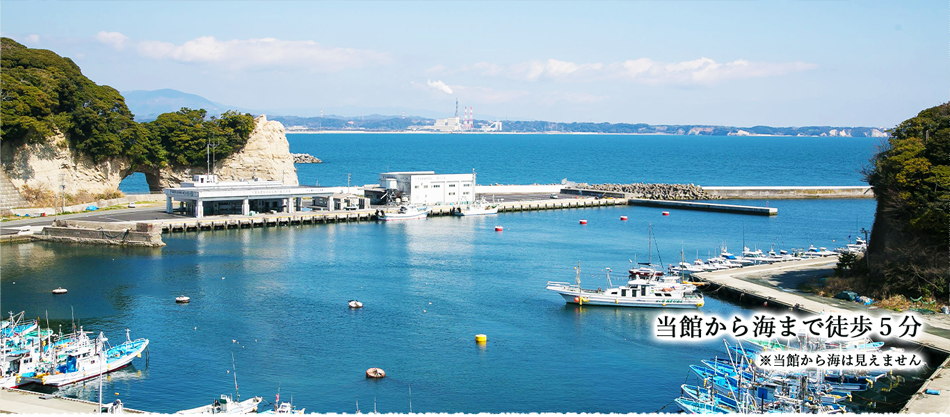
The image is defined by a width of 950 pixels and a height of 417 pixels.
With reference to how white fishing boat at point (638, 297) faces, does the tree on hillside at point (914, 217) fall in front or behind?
behind

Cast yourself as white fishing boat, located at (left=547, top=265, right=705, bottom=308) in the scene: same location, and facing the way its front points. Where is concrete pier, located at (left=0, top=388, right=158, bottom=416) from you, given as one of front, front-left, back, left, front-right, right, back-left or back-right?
front-left

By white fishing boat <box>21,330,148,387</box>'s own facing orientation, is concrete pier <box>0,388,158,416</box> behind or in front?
behind

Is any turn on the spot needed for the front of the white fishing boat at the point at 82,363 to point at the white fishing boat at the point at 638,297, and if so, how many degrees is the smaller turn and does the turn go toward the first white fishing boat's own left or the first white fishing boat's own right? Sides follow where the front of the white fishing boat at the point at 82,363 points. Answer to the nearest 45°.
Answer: approximately 45° to the first white fishing boat's own right

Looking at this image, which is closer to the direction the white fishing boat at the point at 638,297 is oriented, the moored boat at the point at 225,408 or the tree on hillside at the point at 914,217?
the moored boat

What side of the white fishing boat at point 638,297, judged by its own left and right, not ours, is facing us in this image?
left

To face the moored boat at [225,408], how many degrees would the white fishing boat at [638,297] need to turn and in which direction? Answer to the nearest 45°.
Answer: approximately 45° to its left

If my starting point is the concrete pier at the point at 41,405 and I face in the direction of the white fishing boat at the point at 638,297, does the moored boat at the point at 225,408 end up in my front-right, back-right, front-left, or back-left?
front-right

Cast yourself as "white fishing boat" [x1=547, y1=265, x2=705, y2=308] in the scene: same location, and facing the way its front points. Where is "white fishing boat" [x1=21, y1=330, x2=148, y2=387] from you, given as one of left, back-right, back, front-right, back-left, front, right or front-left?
front-left

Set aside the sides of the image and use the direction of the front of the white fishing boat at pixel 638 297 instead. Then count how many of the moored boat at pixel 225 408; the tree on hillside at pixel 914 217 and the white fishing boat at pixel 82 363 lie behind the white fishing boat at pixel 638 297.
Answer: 1
